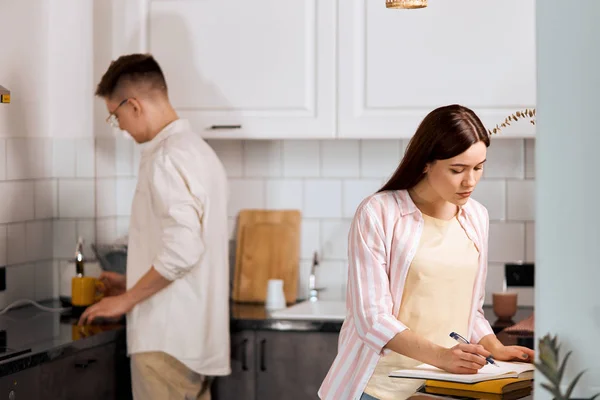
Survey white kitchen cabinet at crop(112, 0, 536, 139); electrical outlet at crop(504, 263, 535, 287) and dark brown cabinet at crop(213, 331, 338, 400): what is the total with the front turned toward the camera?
3

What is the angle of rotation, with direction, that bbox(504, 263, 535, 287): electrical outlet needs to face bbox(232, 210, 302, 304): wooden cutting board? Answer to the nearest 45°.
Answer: approximately 90° to its right

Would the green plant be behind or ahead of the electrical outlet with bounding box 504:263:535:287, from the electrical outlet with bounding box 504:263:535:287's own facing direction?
ahead

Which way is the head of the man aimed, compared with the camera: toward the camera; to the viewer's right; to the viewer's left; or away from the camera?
to the viewer's left

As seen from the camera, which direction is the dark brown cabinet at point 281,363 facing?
toward the camera

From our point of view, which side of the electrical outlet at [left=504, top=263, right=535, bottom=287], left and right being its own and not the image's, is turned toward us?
front

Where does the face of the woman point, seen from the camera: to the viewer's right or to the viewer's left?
to the viewer's right

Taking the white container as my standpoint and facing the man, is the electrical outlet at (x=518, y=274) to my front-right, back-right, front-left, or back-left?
back-left

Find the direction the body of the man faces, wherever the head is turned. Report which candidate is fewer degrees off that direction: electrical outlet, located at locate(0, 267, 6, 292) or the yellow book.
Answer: the electrical outlet

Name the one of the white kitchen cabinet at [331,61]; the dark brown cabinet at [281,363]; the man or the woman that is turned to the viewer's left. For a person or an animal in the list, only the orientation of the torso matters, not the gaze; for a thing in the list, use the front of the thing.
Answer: the man

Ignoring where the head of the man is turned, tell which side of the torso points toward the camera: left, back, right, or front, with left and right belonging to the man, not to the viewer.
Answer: left

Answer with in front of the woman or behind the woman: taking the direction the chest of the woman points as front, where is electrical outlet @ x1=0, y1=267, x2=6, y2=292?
behind

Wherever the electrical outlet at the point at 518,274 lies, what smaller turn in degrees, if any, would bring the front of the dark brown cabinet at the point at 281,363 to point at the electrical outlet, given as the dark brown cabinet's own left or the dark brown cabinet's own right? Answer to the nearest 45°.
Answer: approximately 90° to the dark brown cabinet's own left

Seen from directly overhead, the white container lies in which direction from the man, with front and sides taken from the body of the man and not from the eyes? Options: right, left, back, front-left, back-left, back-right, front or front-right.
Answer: back-right
